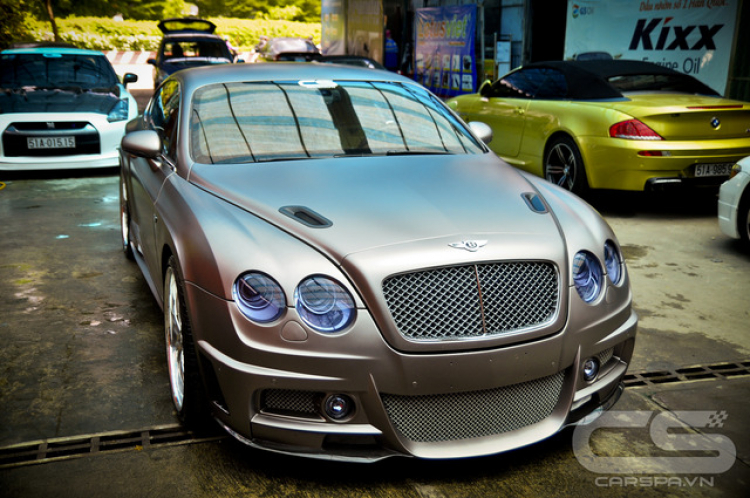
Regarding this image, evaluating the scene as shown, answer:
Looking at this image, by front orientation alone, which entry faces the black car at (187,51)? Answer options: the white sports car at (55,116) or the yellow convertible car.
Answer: the yellow convertible car

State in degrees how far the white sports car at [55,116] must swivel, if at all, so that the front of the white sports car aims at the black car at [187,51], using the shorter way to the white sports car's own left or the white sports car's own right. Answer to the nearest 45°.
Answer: approximately 180°

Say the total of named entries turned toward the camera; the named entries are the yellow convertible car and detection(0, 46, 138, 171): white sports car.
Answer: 1

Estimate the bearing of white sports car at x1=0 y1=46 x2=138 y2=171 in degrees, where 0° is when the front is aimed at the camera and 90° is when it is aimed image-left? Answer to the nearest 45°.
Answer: approximately 0°

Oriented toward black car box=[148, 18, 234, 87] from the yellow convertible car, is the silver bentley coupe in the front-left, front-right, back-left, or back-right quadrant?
back-left

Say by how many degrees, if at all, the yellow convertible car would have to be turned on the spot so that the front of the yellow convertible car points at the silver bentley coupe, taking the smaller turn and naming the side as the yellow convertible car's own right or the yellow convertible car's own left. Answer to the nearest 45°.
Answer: approximately 135° to the yellow convertible car's own left

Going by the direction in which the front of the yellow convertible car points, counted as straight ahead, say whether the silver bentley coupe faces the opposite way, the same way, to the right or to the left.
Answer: the opposite way

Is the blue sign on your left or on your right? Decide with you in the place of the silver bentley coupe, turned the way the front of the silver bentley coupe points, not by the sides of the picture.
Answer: on your left

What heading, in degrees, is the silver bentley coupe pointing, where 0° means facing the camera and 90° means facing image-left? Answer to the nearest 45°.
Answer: approximately 315°
